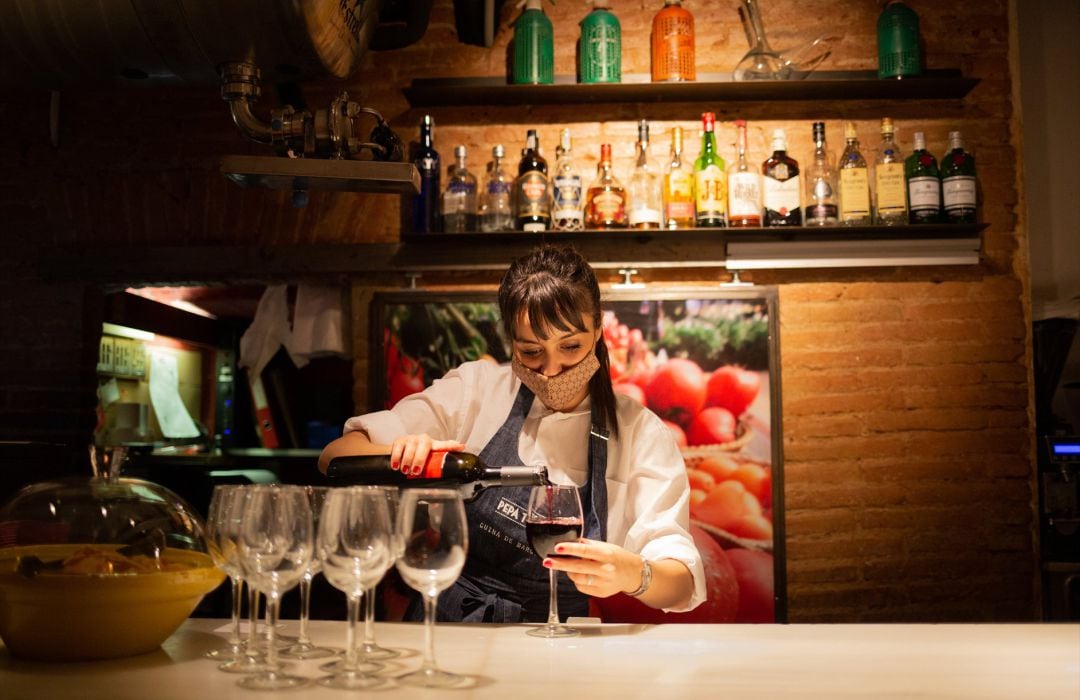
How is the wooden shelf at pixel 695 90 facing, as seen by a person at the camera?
facing the viewer

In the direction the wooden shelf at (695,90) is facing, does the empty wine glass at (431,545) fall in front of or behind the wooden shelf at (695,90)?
in front

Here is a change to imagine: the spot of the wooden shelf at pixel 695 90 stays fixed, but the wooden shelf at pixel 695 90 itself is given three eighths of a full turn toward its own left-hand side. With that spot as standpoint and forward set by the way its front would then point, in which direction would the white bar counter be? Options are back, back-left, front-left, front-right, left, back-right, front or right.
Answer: back-right

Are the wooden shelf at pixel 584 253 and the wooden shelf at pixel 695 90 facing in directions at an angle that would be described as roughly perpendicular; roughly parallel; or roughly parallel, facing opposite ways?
roughly parallel

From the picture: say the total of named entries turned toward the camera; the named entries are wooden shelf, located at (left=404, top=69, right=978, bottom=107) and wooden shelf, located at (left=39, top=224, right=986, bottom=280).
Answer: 2

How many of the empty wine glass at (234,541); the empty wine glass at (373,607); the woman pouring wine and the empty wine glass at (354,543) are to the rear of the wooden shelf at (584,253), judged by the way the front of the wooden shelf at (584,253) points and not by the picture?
0
